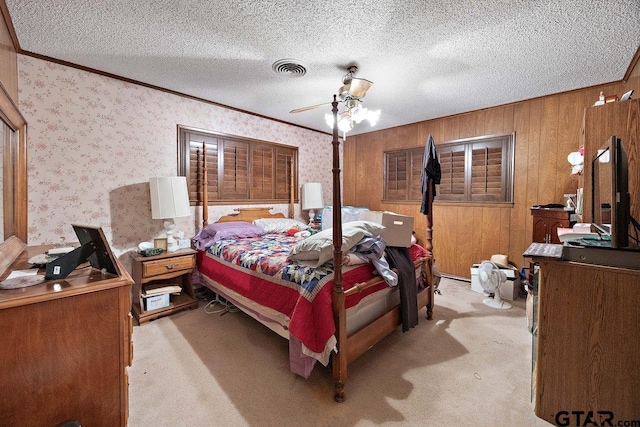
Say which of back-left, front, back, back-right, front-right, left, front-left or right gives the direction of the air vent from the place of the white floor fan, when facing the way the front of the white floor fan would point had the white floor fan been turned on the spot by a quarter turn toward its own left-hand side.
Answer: right

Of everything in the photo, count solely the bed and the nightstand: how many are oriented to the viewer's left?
0

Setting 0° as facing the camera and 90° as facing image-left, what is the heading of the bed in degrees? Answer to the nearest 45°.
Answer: approximately 315°

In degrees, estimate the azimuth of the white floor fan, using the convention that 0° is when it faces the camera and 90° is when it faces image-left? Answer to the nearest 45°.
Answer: approximately 45°

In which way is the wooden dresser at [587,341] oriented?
to the viewer's left

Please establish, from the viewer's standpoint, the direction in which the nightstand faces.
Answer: facing the viewer and to the right of the viewer

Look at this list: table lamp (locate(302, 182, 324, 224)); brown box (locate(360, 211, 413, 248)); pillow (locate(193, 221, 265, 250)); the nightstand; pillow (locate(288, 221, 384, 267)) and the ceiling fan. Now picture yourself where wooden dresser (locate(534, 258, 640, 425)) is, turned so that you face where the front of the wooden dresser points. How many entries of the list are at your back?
0

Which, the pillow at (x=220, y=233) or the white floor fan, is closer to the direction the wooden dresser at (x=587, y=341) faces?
the pillow
